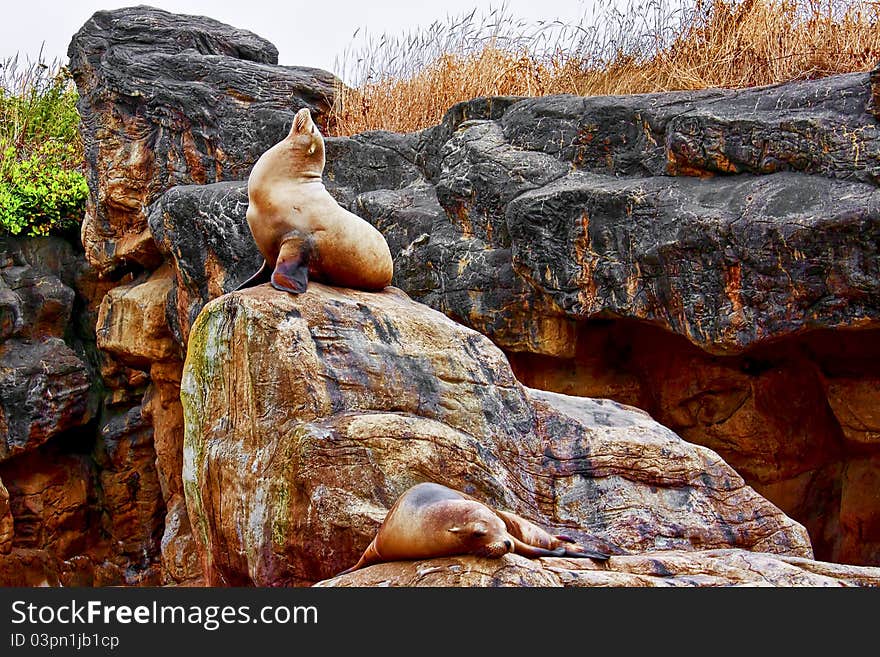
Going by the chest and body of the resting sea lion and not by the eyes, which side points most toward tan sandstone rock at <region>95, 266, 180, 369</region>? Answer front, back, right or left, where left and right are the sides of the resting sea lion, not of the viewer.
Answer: back

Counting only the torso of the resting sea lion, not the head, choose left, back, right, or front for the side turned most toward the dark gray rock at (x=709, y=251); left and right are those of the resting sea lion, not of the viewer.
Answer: left

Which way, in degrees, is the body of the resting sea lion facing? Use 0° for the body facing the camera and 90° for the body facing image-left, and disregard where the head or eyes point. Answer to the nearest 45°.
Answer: approximately 315°

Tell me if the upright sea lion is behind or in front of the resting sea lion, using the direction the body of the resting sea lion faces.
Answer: behind

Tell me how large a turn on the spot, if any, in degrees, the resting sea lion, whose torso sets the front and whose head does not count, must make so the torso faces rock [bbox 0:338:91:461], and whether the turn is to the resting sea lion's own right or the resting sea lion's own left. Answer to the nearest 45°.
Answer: approximately 180°

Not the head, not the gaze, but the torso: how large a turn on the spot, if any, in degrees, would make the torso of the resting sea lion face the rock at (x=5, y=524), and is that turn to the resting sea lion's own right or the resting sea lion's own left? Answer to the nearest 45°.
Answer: approximately 180°
